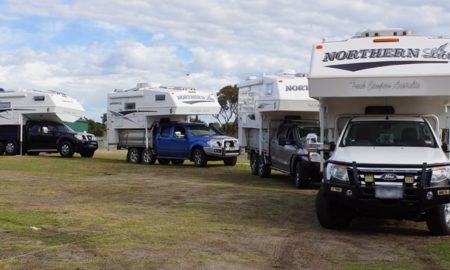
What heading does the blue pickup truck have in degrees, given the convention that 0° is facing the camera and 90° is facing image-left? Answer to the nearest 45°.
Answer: approximately 315°

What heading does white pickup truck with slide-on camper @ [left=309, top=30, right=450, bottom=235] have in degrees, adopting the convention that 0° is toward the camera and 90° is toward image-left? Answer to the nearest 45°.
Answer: approximately 0°

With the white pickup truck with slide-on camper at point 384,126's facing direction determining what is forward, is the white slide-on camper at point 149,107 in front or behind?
behind

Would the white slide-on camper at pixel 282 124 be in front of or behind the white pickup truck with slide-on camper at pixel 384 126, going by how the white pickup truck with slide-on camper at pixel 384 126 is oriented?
behind

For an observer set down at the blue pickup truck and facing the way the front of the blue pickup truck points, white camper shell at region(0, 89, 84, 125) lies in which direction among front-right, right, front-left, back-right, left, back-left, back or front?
back

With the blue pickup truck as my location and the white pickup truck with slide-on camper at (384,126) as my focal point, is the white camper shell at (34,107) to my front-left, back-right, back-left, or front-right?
back-right
